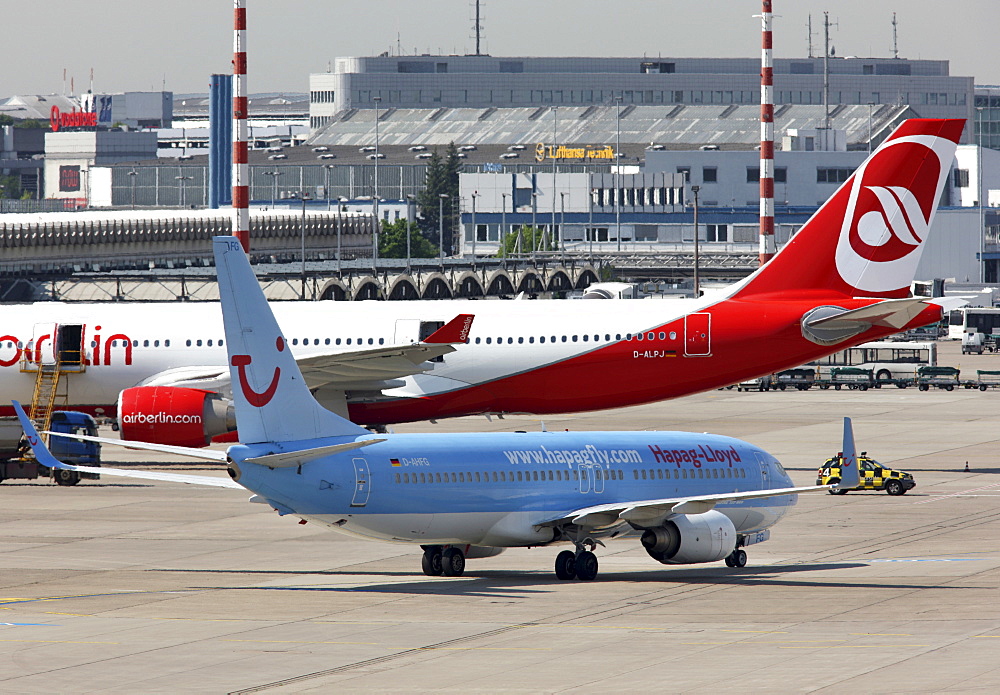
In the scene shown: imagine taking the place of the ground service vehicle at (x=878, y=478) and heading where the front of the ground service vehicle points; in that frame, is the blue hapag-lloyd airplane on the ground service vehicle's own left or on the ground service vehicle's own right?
on the ground service vehicle's own right

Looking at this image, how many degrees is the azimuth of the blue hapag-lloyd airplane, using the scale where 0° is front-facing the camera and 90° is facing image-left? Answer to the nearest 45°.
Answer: approximately 225°

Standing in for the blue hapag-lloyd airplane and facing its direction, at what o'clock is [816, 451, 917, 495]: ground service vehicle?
The ground service vehicle is roughly at 12 o'clock from the blue hapag-lloyd airplane.

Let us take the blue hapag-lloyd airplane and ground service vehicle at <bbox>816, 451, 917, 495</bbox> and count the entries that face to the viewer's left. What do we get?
0

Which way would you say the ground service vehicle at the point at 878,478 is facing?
to the viewer's right
